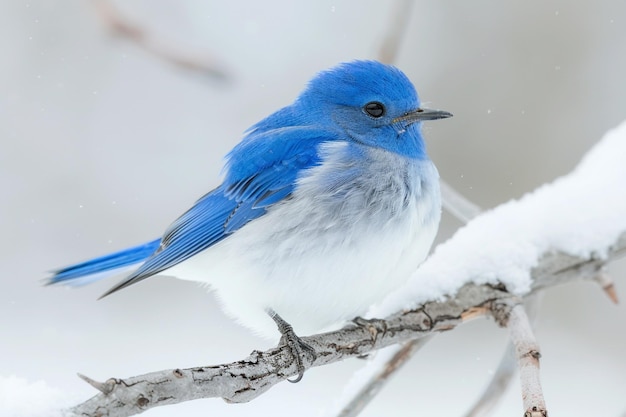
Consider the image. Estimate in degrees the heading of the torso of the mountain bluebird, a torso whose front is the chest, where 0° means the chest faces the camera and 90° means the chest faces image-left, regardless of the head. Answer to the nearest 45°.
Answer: approximately 270°

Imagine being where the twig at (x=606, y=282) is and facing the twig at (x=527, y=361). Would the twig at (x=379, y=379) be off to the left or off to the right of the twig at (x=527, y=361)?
right

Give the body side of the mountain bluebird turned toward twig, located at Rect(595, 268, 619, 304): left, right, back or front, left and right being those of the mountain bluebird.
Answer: front
